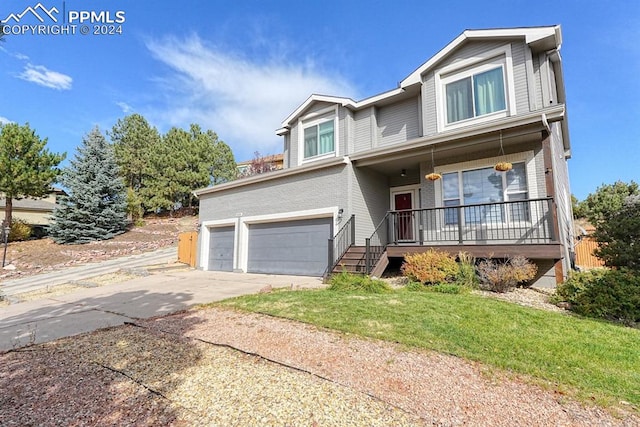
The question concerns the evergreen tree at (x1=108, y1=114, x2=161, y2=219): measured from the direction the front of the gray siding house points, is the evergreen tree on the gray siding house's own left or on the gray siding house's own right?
on the gray siding house's own right

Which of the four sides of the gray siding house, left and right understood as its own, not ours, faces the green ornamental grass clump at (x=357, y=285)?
front

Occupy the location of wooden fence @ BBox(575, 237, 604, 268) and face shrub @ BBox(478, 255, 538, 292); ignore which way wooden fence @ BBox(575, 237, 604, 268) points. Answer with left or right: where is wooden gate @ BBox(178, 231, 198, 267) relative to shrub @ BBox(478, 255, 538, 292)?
right

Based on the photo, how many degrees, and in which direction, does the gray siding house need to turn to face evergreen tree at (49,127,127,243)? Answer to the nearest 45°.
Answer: approximately 45° to its right

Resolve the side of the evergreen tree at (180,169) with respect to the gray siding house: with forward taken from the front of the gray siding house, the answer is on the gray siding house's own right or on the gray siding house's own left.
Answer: on the gray siding house's own right

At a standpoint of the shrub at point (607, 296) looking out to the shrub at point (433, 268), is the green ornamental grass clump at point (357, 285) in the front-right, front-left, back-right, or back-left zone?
front-left

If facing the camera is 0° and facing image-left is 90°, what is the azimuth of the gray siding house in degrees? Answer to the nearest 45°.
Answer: approximately 45°

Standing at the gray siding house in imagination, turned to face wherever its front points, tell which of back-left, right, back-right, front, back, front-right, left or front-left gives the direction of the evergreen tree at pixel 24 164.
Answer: front-right
